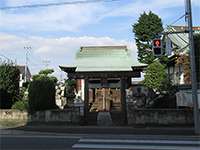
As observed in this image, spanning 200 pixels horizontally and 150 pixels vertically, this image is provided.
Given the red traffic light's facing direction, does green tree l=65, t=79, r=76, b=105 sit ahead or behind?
behind

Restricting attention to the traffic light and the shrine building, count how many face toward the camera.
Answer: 2

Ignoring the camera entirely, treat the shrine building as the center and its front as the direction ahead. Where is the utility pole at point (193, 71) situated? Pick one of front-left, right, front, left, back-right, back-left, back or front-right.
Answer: front-left

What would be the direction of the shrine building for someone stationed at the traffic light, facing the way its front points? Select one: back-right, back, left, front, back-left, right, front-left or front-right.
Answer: back-right

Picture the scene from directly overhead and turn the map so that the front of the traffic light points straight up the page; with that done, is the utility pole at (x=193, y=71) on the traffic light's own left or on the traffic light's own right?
on the traffic light's own left

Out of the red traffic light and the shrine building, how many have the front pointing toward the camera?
2

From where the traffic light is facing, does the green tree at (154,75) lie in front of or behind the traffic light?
behind
